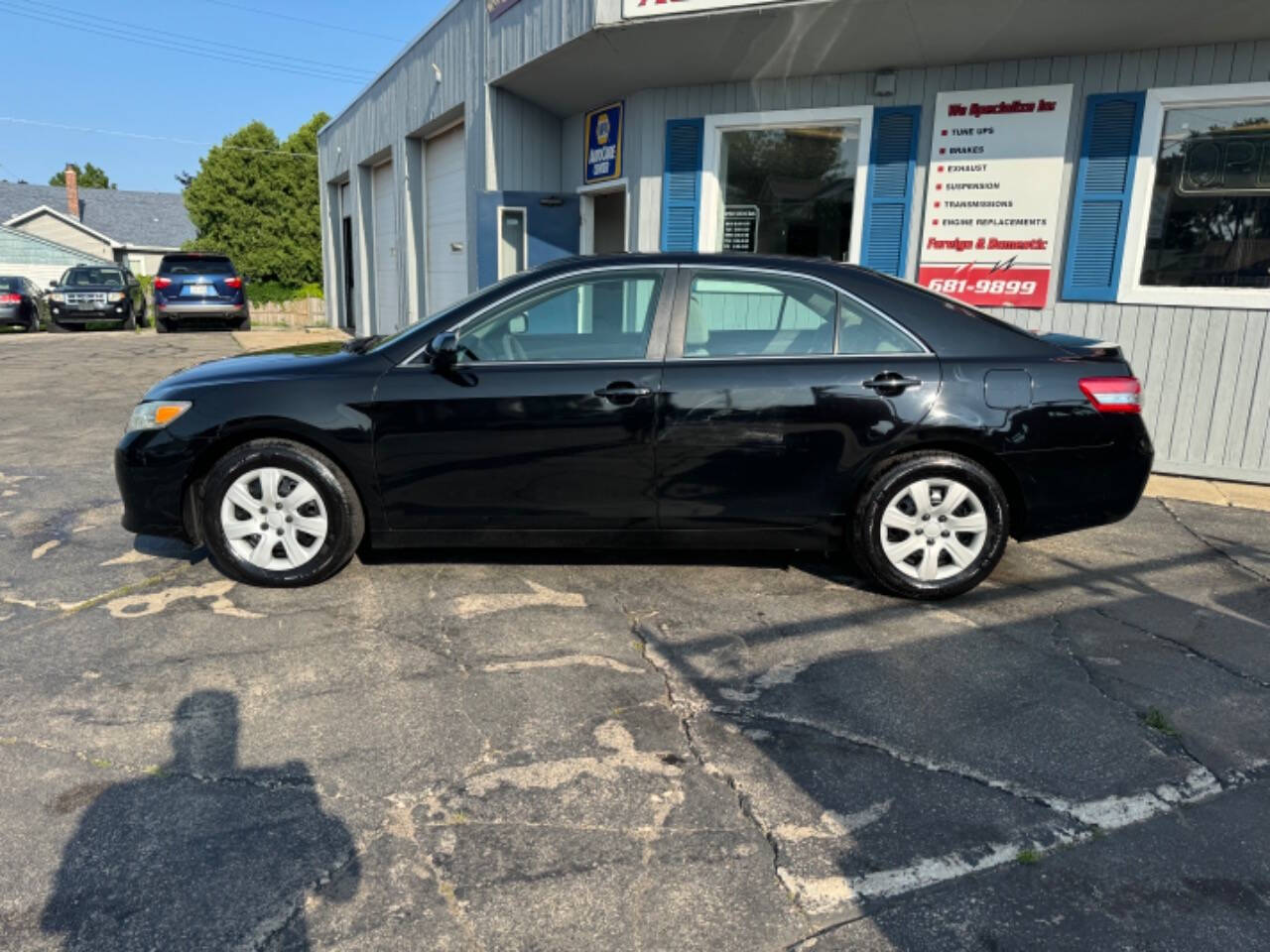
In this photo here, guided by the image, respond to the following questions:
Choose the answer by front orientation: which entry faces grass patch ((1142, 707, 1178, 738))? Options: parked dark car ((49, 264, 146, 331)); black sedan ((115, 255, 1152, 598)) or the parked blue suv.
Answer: the parked dark car

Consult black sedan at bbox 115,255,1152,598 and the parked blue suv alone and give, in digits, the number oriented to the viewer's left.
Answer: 1

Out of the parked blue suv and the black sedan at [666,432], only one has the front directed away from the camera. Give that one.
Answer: the parked blue suv

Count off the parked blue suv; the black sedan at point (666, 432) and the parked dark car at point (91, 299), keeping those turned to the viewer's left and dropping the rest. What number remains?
1

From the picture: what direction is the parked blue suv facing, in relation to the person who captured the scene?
facing away from the viewer

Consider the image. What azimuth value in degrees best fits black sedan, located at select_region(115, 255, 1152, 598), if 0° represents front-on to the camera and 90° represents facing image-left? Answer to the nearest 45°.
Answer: approximately 90°

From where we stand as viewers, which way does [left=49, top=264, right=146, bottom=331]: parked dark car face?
facing the viewer

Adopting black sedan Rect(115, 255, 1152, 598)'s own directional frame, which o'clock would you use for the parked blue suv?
The parked blue suv is roughly at 2 o'clock from the black sedan.

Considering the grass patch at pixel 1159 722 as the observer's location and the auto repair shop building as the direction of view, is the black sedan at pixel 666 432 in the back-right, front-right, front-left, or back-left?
front-left

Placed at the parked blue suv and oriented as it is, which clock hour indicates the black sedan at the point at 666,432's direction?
The black sedan is roughly at 6 o'clock from the parked blue suv.

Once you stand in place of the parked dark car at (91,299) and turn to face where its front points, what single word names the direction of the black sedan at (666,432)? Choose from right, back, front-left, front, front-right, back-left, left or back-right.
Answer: front

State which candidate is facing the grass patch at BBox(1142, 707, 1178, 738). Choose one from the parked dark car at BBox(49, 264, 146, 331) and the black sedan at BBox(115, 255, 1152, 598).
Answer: the parked dark car

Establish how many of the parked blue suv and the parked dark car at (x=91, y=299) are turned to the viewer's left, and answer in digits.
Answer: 0

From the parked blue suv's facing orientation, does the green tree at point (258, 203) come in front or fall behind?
in front

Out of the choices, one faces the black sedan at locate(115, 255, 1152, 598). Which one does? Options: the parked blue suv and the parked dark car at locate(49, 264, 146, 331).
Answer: the parked dark car
